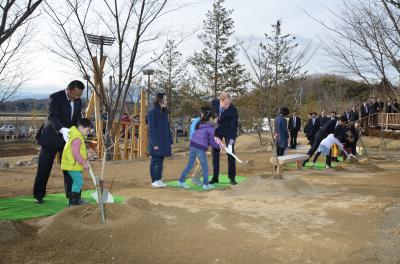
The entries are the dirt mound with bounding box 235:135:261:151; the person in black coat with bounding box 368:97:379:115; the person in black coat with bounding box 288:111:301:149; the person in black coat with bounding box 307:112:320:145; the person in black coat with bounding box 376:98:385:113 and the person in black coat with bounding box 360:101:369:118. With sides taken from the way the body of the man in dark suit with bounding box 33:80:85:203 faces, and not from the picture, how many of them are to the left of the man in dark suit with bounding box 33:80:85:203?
6

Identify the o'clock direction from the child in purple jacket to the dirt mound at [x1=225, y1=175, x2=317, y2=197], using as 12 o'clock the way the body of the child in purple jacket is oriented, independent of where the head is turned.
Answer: The dirt mound is roughly at 1 o'clock from the child in purple jacket.

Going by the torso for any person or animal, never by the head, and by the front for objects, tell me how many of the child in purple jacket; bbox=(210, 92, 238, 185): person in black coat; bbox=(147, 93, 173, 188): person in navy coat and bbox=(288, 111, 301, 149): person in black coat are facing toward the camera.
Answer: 2

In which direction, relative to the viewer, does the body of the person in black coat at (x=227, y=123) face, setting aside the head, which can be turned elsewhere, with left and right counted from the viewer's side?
facing the viewer

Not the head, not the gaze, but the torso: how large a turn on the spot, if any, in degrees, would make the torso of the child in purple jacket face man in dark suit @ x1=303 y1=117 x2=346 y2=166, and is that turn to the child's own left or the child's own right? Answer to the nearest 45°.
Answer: approximately 45° to the child's own left

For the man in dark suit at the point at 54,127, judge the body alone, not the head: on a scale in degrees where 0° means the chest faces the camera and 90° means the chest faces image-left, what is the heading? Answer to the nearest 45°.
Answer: approximately 315°

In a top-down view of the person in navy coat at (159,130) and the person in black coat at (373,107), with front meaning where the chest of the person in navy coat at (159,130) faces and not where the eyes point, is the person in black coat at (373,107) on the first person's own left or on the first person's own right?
on the first person's own left

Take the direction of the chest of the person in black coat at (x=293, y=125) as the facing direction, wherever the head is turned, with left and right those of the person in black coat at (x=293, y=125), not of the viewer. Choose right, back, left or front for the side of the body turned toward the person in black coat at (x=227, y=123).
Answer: front

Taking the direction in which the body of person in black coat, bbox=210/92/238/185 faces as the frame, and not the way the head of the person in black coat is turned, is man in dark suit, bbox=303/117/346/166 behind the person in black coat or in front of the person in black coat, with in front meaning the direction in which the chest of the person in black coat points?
behind

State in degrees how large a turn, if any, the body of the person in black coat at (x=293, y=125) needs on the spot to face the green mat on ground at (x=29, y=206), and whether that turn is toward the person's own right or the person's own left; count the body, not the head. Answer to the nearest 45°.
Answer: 0° — they already face it

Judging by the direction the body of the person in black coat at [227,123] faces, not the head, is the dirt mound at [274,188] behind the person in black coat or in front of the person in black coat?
in front

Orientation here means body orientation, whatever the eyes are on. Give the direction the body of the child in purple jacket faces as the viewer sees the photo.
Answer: to the viewer's right
